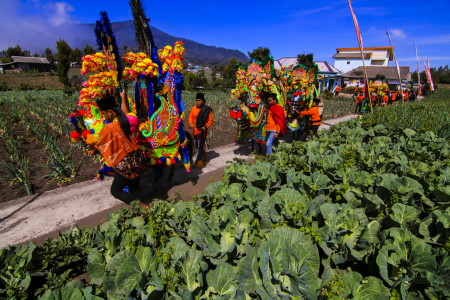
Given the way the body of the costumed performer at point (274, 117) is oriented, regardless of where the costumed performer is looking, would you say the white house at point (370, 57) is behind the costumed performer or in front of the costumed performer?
behind

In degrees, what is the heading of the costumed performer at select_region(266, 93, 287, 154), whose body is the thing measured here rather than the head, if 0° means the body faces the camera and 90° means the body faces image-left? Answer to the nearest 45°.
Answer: approximately 45°

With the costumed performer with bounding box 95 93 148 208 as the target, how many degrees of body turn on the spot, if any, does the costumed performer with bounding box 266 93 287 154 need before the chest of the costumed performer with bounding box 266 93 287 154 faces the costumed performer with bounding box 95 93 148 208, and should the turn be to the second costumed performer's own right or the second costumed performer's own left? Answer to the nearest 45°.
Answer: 0° — they already face them

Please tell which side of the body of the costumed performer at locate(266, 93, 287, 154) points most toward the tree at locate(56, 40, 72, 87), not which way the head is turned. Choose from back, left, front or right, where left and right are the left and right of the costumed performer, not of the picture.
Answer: right

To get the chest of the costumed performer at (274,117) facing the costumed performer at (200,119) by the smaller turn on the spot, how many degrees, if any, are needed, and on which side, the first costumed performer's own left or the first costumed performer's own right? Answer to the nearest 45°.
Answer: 0° — they already face them

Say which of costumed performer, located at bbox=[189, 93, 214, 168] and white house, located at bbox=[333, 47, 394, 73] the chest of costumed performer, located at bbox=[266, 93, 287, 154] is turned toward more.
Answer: the costumed performer
